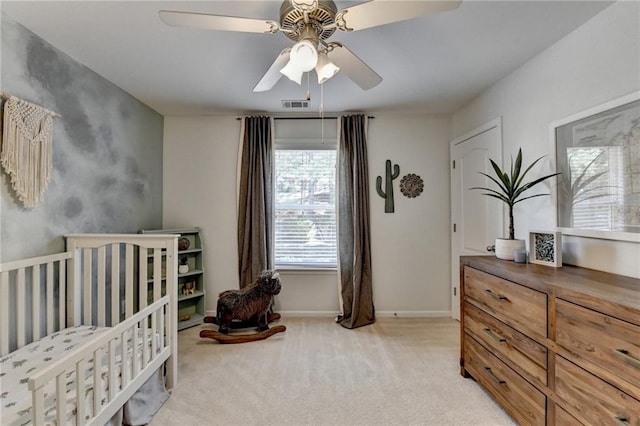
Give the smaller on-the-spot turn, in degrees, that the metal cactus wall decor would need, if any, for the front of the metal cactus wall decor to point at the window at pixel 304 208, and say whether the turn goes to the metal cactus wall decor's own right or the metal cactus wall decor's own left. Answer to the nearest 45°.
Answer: approximately 90° to the metal cactus wall decor's own right

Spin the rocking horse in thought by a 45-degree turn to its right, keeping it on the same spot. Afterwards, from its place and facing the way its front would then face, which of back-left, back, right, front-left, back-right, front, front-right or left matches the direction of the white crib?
right

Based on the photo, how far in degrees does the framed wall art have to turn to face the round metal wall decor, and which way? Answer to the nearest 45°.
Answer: approximately 90° to its right

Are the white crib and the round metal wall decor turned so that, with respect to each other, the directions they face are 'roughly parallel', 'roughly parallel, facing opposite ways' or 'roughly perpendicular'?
roughly parallel

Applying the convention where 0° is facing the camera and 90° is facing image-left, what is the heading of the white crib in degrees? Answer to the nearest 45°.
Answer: approximately 315°

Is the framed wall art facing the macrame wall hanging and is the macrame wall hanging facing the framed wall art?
yes

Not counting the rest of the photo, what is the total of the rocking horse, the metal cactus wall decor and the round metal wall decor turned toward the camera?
2

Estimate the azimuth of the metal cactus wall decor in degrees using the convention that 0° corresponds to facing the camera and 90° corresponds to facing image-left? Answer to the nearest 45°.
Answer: approximately 0°

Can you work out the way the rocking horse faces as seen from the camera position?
facing to the right of the viewer
